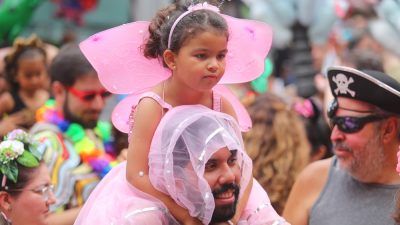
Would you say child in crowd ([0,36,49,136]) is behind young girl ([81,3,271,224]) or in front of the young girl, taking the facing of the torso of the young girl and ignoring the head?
behind

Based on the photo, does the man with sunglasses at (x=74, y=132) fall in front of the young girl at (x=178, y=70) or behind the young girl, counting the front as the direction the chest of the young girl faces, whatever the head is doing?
behind

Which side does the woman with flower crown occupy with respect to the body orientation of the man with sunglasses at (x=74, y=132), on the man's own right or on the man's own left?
on the man's own right
